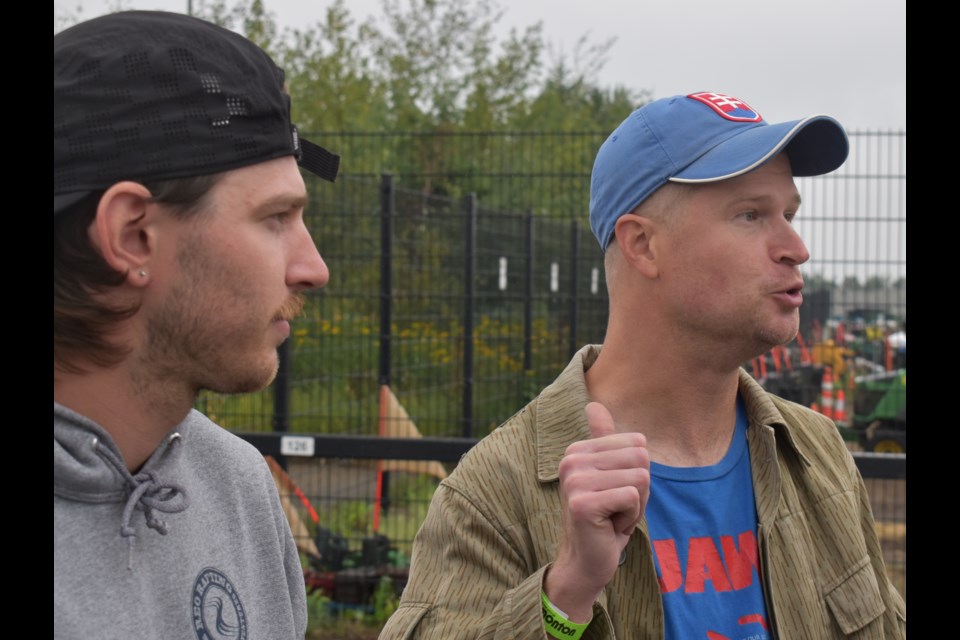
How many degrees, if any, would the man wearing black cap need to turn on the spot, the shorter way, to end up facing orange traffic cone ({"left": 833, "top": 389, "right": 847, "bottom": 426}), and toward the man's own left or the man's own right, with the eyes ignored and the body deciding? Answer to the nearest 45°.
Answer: approximately 90° to the man's own left

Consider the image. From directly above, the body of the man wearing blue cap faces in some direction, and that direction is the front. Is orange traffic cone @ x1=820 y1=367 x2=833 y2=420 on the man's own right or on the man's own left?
on the man's own left

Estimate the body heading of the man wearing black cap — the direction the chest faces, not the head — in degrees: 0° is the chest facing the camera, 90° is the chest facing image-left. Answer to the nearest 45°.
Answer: approximately 315°

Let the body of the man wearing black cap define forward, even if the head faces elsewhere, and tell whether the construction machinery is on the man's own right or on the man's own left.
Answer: on the man's own left

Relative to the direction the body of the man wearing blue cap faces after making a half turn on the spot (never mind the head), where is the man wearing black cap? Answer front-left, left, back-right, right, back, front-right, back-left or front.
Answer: left

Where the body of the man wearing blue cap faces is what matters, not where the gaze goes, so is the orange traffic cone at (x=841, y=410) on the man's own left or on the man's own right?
on the man's own left

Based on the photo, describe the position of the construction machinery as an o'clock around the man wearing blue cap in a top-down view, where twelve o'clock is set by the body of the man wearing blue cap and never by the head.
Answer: The construction machinery is roughly at 8 o'clock from the man wearing blue cap.

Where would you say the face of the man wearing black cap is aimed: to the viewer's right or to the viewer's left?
to the viewer's right

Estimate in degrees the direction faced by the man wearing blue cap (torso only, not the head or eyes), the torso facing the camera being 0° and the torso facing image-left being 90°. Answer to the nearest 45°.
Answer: approximately 315°
